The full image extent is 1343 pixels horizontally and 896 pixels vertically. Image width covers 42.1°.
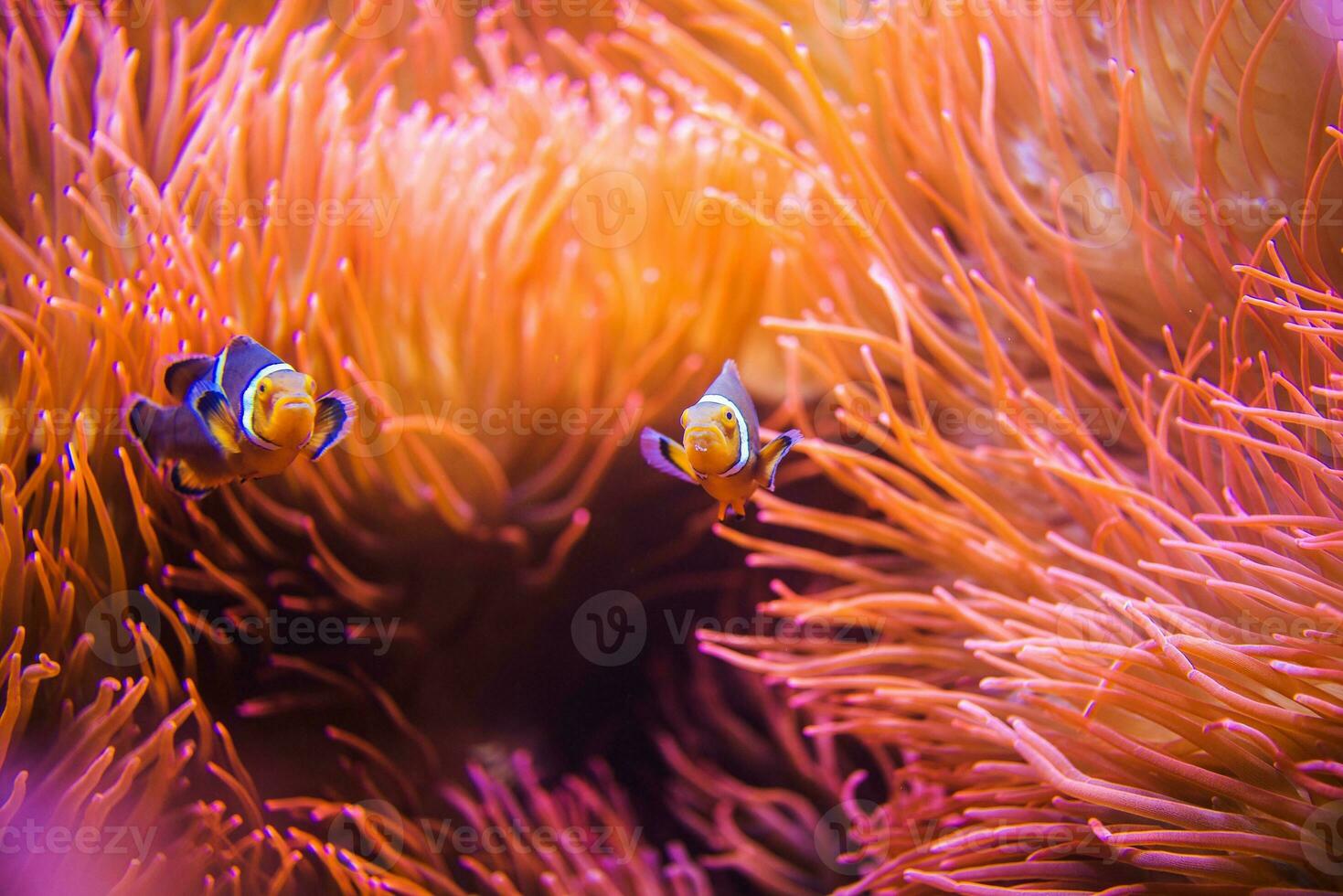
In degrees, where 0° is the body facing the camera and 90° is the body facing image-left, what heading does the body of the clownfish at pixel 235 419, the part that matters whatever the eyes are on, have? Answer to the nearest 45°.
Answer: approximately 315°
